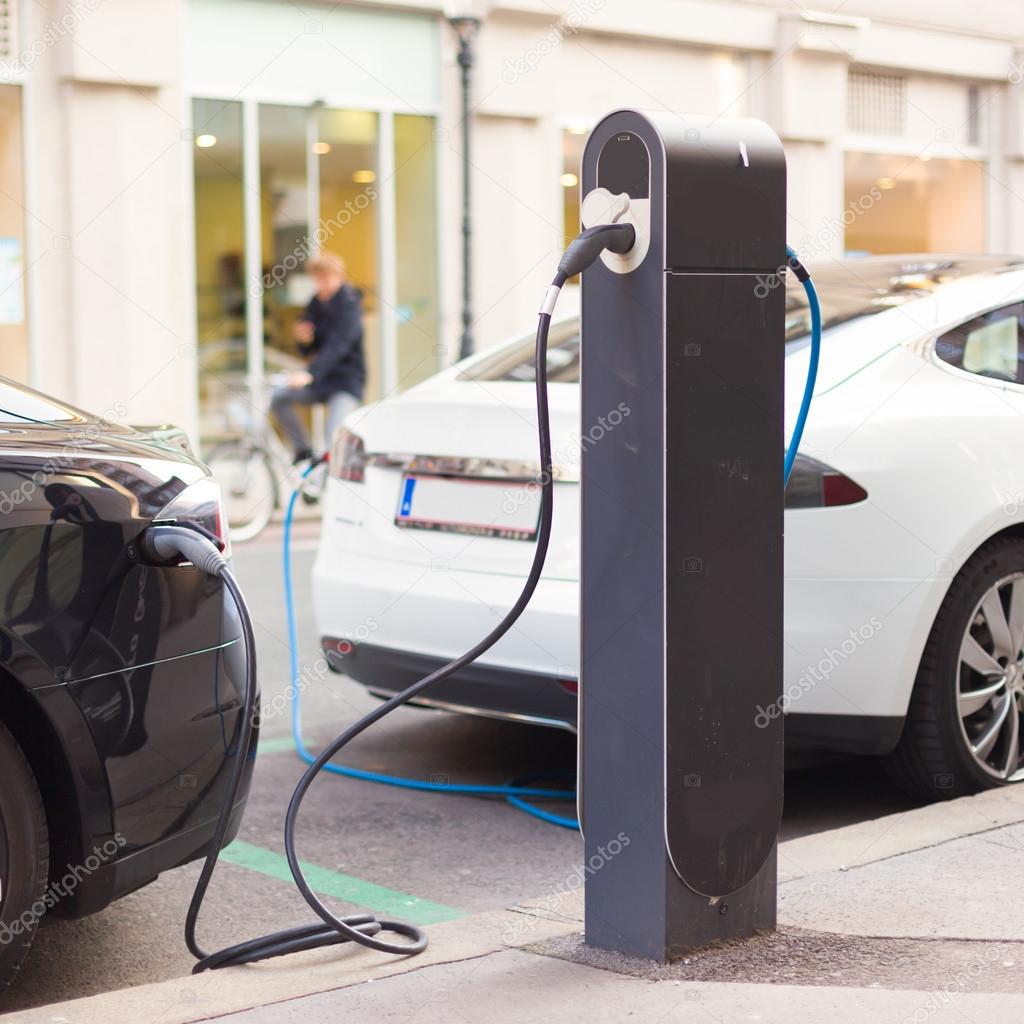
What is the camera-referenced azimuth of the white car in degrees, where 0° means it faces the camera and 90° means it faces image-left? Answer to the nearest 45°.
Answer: approximately 225°

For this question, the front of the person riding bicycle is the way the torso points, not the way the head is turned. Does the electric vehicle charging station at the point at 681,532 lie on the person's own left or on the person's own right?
on the person's own left

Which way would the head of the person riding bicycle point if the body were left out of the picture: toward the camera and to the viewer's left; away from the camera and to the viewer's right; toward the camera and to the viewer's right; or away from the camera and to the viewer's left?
toward the camera and to the viewer's left

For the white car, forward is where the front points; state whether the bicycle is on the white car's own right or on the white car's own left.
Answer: on the white car's own left

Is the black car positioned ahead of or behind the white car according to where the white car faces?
behind

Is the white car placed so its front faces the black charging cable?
no

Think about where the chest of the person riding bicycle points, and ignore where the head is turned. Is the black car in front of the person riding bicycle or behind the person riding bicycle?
in front

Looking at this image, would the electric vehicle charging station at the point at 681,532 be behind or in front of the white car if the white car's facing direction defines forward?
behind

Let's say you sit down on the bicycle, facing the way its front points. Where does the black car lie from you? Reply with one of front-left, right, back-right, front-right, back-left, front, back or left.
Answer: front-left

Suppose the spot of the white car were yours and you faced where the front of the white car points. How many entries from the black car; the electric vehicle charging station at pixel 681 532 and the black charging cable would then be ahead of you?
0

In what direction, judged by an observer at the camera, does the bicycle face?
facing the viewer and to the left of the viewer

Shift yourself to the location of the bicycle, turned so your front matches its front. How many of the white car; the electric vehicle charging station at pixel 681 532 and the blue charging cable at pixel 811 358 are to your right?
0
